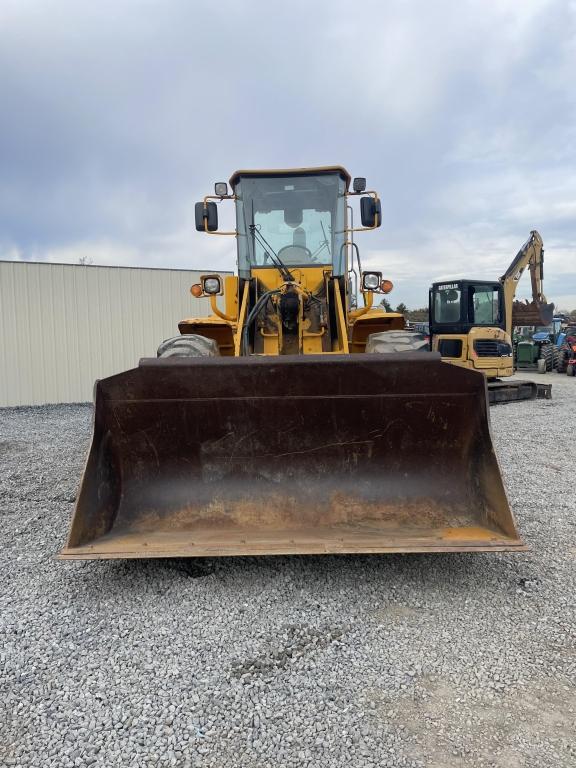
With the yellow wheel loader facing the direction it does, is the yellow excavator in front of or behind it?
behind

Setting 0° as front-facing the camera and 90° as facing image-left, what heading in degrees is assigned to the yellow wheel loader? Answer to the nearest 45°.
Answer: approximately 0°

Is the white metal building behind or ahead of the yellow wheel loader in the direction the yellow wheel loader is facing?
behind

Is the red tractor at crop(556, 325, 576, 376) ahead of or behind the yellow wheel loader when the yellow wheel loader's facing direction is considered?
behind
